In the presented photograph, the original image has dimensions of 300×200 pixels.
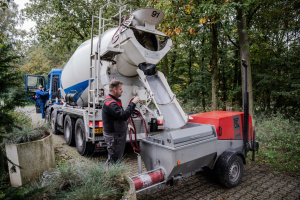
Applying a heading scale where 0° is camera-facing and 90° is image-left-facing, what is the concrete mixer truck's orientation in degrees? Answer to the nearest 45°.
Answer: approximately 135°

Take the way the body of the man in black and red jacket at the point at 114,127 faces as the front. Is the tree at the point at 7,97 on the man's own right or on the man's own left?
on the man's own right

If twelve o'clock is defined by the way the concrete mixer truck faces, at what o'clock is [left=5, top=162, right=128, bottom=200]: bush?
The bush is roughly at 8 o'clock from the concrete mixer truck.

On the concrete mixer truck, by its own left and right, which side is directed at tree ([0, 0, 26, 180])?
left

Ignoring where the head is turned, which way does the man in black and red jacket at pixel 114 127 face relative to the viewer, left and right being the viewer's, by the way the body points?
facing to the right of the viewer

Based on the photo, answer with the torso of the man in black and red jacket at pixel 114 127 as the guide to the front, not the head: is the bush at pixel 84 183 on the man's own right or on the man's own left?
on the man's own right
